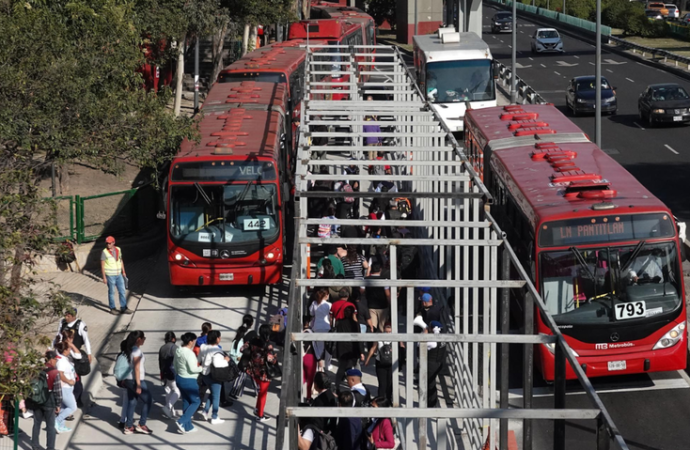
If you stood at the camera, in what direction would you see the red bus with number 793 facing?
facing the viewer

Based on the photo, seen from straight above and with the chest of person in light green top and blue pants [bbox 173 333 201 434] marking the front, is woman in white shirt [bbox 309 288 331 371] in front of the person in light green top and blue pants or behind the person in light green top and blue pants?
in front

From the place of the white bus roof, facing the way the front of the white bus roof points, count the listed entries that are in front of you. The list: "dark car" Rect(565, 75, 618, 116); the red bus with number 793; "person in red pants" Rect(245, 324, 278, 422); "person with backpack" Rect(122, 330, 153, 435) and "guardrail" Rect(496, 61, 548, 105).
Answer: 3

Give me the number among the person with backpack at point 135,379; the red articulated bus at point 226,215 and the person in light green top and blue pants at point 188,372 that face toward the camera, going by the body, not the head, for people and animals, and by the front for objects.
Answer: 1

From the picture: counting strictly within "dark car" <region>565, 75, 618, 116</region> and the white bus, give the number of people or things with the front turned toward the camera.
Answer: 2

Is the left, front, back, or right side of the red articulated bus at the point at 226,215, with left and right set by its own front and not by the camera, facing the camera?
front

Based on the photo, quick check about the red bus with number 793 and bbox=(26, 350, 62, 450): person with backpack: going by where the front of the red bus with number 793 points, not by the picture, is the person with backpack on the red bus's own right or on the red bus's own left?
on the red bus's own right

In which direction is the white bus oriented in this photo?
toward the camera

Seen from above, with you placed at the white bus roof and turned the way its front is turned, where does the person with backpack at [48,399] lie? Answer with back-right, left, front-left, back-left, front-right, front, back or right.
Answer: front

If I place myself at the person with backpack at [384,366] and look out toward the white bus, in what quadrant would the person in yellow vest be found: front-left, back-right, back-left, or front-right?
front-left

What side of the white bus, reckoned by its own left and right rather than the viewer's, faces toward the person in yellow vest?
front

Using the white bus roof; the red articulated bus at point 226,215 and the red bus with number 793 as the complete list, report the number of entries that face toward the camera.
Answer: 3
